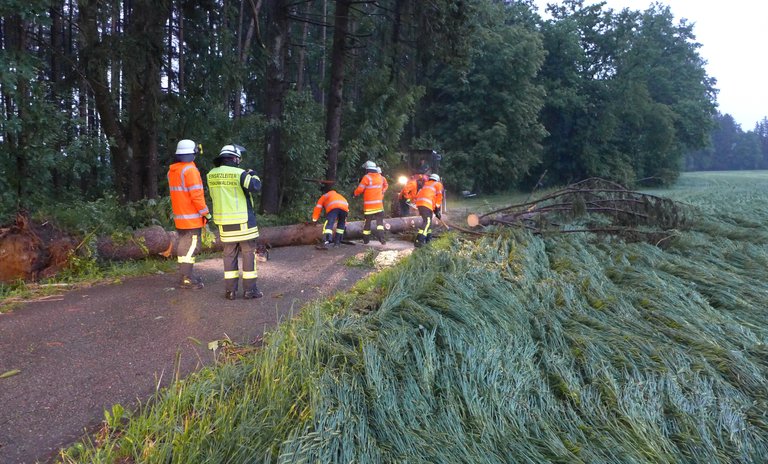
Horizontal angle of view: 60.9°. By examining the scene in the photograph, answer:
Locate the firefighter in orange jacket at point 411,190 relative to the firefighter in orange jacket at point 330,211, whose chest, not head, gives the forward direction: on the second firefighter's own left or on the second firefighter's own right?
on the second firefighter's own right

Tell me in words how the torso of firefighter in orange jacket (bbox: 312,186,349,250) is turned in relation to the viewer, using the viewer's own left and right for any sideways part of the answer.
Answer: facing away from the viewer and to the left of the viewer

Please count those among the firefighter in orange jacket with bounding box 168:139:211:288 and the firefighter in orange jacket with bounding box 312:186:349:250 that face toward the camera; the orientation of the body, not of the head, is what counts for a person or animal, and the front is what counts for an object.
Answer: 0

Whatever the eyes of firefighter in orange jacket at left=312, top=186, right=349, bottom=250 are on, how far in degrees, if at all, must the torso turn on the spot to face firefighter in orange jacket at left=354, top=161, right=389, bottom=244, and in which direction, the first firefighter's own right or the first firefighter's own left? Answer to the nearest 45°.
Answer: approximately 90° to the first firefighter's own right

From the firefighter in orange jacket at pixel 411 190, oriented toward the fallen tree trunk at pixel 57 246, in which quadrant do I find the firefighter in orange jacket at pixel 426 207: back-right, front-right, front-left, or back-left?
front-left

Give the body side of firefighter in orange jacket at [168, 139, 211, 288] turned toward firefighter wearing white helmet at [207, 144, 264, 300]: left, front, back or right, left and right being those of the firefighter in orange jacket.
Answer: right

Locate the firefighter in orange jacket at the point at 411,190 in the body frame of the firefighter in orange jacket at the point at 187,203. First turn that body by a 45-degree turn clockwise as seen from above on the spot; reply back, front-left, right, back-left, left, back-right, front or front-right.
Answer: front-left

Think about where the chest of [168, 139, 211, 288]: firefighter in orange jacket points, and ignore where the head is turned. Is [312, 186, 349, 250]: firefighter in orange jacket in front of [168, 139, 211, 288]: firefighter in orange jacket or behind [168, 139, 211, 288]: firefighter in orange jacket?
in front

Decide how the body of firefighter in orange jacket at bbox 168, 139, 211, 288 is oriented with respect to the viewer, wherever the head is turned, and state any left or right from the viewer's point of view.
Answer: facing away from the viewer and to the right of the viewer

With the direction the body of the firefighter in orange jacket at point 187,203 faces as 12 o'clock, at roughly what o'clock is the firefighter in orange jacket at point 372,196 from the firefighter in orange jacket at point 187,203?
the firefighter in orange jacket at point 372,196 is roughly at 12 o'clock from the firefighter in orange jacket at point 187,203.
